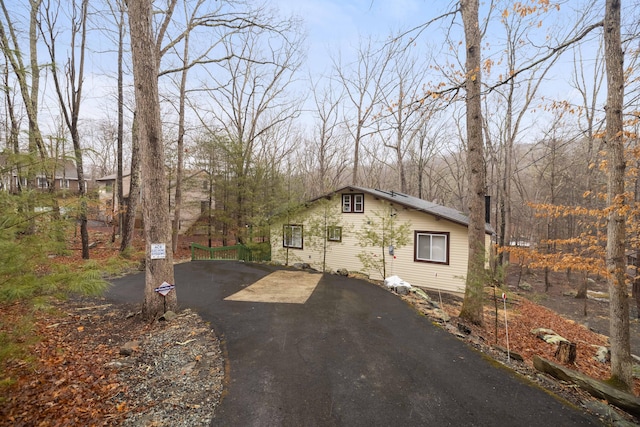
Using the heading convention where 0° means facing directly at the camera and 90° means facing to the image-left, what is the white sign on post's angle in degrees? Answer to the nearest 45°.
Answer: approximately 0°

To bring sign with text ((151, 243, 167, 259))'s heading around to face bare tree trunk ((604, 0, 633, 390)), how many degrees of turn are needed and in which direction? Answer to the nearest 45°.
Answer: approximately 45° to its left

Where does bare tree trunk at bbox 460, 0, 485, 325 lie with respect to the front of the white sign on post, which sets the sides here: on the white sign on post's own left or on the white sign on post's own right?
on the white sign on post's own left

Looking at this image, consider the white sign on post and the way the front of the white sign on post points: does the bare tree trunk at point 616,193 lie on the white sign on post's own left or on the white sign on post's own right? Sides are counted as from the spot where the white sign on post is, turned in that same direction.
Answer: on the white sign on post's own left

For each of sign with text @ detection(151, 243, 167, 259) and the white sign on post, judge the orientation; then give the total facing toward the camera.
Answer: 2

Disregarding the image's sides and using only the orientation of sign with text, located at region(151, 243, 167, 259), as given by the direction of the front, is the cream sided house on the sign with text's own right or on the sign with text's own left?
on the sign with text's own left

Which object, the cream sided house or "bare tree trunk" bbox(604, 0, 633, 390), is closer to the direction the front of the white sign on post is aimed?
the bare tree trunk
